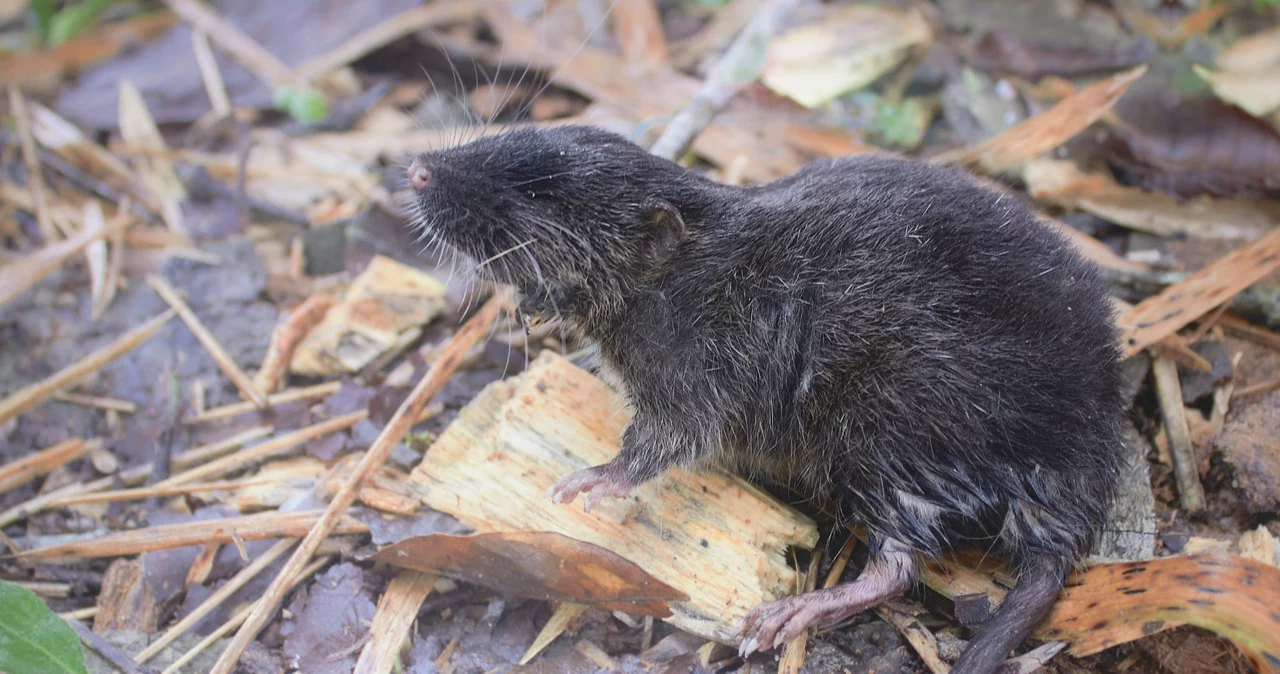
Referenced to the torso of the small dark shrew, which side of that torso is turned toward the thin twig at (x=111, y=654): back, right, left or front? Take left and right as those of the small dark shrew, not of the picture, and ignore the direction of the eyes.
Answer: front

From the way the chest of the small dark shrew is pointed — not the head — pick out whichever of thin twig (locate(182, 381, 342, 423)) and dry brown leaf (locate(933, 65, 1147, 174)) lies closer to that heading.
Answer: the thin twig

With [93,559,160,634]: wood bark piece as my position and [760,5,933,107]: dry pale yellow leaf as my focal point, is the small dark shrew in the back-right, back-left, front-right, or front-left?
front-right

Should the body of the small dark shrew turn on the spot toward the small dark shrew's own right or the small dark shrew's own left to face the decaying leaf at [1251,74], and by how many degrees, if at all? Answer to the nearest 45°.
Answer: approximately 135° to the small dark shrew's own right

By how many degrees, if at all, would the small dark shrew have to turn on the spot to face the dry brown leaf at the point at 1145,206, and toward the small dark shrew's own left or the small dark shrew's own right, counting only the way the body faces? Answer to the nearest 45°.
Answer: approximately 135° to the small dark shrew's own right

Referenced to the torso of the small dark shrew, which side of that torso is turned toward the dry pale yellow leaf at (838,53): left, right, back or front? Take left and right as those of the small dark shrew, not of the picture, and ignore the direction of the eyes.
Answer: right

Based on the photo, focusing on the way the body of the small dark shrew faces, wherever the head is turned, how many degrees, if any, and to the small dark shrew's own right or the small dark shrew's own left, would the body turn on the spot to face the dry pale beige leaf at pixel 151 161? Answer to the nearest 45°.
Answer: approximately 45° to the small dark shrew's own right

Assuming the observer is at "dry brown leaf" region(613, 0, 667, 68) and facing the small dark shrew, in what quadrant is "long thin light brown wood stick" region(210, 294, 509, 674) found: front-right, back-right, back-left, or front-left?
front-right

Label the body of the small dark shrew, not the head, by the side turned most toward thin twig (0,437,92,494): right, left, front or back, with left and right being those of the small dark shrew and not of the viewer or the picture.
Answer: front

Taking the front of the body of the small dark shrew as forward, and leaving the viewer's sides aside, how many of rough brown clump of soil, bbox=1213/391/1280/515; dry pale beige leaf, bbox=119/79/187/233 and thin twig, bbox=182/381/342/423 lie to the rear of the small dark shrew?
1

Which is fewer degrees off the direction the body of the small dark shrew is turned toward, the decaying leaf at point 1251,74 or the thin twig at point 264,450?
the thin twig

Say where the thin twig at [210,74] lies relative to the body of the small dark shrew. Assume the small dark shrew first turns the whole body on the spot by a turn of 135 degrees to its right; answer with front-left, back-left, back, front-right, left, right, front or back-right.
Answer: left

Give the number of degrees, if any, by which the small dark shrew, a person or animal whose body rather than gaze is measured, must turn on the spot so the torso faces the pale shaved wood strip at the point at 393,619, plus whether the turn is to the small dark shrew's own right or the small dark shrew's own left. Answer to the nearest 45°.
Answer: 0° — it already faces it

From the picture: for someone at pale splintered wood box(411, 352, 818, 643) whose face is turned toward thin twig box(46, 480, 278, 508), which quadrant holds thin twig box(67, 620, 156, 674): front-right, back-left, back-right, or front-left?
front-left

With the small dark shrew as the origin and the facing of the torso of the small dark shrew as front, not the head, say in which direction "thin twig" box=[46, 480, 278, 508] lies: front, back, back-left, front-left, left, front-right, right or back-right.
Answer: front

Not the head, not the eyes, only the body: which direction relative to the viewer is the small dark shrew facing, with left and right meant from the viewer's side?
facing to the left of the viewer
